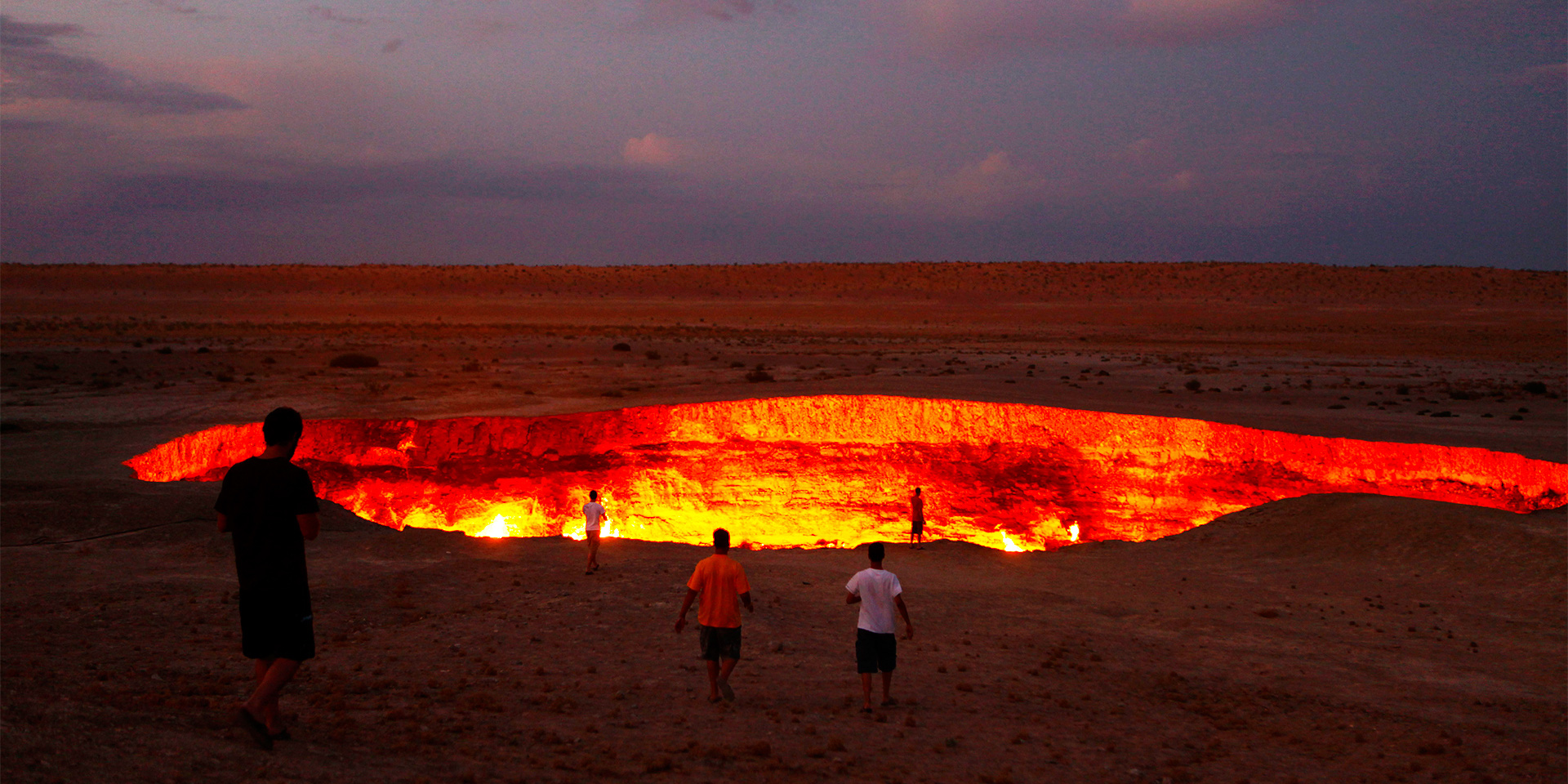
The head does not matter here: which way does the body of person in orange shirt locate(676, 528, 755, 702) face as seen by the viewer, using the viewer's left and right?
facing away from the viewer

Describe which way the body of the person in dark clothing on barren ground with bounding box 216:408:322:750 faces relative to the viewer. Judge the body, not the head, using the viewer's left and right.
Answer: facing away from the viewer and to the right of the viewer

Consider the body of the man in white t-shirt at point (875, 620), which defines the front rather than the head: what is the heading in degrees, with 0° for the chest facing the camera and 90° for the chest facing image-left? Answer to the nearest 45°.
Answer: approximately 180°

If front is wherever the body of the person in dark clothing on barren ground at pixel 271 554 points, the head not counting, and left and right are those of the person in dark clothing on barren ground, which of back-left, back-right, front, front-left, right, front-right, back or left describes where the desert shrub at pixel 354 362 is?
front-left

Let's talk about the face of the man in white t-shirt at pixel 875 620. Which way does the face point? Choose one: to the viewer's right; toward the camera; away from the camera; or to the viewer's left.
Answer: away from the camera
